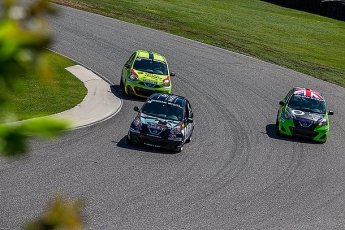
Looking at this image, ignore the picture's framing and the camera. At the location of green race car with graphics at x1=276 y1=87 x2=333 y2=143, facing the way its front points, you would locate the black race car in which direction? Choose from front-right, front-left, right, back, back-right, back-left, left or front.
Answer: front-right

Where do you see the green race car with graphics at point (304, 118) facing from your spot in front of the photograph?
facing the viewer
